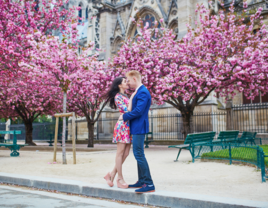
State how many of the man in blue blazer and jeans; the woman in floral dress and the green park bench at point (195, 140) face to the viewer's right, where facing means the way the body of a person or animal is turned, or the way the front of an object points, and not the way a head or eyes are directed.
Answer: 1

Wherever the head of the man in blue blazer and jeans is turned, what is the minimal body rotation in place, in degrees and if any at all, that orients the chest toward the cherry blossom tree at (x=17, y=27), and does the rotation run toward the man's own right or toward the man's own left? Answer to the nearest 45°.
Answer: approximately 45° to the man's own right

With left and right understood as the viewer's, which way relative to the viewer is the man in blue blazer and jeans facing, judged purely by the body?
facing to the left of the viewer

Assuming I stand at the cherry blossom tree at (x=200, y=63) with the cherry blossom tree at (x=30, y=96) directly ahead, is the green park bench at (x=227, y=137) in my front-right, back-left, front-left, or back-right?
back-left

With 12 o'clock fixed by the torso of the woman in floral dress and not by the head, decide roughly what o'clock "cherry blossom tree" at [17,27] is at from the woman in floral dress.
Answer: The cherry blossom tree is roughly at 8 o'clock from the woman in floral dress.

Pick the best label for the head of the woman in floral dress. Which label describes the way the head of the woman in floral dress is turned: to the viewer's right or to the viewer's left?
to the viewer's right

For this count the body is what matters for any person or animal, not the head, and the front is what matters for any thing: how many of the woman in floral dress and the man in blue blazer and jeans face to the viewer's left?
1

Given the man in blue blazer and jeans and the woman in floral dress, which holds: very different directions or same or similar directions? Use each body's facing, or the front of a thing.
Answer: very different directions

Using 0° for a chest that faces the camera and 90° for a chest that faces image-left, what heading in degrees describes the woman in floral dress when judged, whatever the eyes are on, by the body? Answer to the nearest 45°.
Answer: approximately 270°

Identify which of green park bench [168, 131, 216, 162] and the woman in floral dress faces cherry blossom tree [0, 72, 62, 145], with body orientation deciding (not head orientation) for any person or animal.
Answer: the green park bench

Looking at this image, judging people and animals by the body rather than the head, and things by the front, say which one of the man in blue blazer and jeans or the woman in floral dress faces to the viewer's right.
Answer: the woman in floral dress
